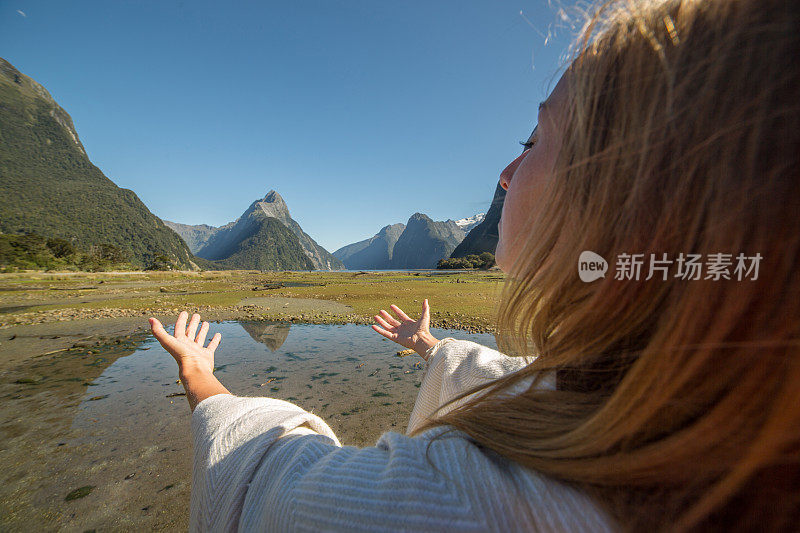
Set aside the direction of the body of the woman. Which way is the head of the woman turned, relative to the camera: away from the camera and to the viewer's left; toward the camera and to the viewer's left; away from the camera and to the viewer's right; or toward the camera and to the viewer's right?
away from the camera and to the viewer's left

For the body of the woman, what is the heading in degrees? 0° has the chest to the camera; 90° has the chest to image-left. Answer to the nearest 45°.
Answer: approximately 135°
